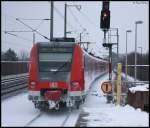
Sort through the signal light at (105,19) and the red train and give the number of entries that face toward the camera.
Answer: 2

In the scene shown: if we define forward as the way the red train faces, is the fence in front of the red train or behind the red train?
behind

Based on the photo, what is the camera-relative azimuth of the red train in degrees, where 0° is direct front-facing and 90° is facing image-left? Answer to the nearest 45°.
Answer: approximately 0°

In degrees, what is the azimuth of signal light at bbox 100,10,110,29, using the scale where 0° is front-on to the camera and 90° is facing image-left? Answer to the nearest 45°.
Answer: approximately 0°
